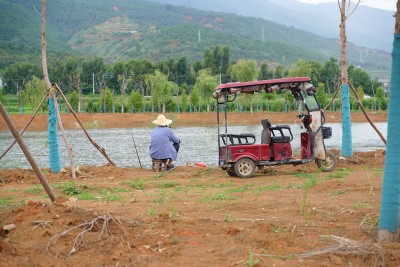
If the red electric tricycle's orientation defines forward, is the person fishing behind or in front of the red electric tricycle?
behind

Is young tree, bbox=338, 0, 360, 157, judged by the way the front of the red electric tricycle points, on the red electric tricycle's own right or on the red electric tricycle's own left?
on the red electric tricycle's own left

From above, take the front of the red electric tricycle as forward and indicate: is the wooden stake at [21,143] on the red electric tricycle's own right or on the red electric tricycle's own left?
on the red electric tricycle's own right

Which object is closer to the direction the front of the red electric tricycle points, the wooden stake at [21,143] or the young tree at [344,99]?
the young tree

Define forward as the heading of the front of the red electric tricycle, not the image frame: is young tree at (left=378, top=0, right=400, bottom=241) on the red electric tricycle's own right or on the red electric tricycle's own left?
on the red electric tricycle's own right

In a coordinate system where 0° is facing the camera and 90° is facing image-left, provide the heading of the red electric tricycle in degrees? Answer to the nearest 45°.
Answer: approximately 270°

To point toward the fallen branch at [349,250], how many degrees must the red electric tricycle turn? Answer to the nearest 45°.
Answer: approximately 90° to its right

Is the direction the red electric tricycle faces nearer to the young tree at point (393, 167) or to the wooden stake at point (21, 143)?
the young tree

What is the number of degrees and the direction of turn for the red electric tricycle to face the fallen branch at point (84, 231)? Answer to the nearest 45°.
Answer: approximately 90° to its right
